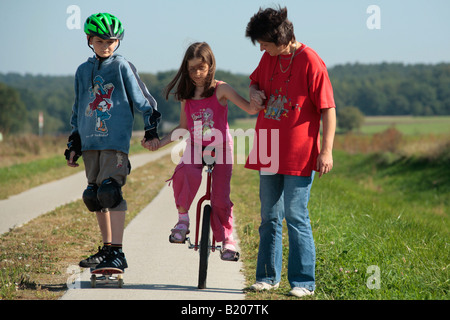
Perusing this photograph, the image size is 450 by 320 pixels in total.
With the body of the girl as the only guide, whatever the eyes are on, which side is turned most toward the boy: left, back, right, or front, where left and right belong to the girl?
right

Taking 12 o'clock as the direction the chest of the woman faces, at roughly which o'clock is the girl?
The girl is roughly at 2 o'clock from the woman.

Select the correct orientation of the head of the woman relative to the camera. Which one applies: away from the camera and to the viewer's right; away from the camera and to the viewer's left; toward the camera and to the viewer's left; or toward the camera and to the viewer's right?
toward the camera and to the viewer's left

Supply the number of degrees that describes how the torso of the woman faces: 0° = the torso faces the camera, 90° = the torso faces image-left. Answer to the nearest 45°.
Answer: approximately 45°

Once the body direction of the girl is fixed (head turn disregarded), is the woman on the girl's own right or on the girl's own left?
on the girl's own left

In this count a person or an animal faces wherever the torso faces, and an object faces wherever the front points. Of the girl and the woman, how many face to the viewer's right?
0

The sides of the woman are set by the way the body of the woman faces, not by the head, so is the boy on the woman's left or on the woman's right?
on the woman's right

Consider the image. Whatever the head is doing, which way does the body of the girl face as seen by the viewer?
toward the camera
